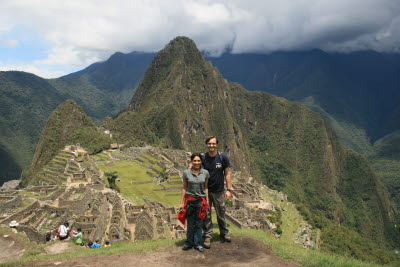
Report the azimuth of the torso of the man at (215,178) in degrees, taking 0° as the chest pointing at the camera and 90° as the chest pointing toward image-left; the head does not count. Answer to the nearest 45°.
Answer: approximately 0°

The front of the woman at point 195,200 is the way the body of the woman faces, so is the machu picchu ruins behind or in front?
behind

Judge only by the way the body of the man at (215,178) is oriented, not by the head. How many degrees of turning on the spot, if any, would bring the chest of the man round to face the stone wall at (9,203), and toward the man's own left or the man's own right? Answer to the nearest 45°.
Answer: approximately 135° to the man's own right

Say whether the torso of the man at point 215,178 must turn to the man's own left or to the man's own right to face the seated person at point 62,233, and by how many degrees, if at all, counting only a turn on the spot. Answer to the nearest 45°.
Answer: approximately 135° to the man's own right

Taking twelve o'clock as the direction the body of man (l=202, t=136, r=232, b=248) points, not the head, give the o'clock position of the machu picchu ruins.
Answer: The machu picchu ruins is roughly at 5 o'clock from the man.

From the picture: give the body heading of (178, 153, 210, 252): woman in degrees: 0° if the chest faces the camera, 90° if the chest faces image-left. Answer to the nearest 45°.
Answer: approximately 0°

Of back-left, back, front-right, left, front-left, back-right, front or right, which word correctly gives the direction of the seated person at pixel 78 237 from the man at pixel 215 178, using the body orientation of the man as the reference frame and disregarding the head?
back-right

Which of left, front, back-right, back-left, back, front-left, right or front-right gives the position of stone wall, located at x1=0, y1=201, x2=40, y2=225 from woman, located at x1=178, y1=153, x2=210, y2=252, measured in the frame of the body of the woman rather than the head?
back-right

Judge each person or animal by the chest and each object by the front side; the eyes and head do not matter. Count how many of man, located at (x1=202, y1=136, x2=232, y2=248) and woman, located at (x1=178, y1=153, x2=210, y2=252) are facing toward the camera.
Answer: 2
